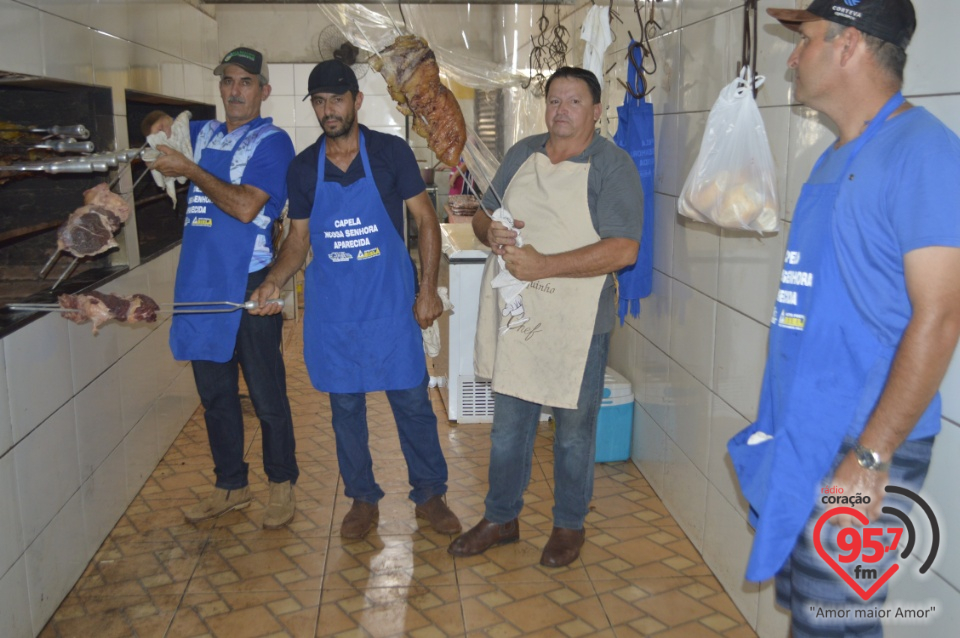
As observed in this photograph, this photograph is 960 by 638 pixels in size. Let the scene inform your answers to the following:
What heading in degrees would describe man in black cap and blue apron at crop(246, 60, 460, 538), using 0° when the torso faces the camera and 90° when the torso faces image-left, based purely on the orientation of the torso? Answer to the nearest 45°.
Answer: approximately 0°

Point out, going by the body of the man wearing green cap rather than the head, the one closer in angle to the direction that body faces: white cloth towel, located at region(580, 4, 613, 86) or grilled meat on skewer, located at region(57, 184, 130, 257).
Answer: the grilled meat on skewer

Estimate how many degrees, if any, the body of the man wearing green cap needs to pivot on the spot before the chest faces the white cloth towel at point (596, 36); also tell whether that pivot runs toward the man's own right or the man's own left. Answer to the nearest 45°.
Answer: approximately 135° to the man's own left

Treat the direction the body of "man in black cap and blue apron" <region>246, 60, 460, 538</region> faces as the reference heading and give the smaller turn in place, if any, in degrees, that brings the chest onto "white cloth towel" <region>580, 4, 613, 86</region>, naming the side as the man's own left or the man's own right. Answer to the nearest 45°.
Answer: approximately 135° to the man's own left

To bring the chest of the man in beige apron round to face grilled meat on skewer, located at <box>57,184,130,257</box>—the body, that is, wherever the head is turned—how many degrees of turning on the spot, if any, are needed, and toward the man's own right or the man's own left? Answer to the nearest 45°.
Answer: approximately 45° to the man's own right

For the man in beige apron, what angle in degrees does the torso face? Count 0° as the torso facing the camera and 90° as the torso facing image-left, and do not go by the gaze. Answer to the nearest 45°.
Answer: approximately 45°

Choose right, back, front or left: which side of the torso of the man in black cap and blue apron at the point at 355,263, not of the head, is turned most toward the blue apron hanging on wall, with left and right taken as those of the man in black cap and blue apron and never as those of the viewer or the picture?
left

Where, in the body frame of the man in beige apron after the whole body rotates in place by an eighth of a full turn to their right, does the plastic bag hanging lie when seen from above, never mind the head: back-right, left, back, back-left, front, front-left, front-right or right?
back-left
